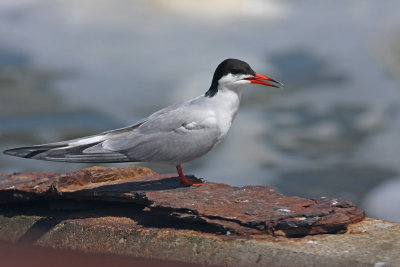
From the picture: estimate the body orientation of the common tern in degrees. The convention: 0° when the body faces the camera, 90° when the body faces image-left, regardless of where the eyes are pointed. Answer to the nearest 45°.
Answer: approximately 270°
